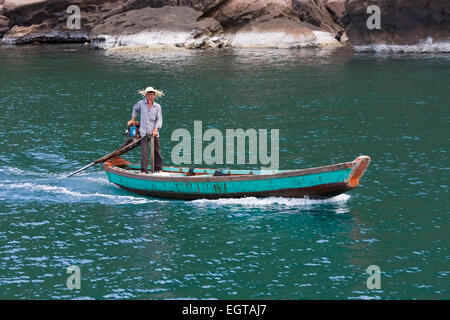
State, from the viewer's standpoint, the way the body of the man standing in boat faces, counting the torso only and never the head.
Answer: toward the camera
